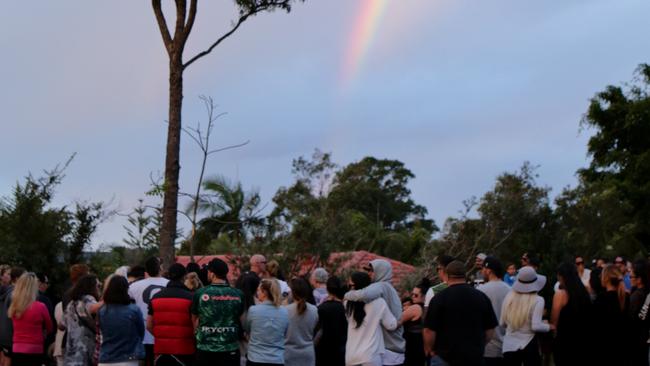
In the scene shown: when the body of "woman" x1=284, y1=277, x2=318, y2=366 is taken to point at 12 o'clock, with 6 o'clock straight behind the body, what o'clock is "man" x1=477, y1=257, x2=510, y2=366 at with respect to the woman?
The man is roughly at 3 o'clock from the woman.

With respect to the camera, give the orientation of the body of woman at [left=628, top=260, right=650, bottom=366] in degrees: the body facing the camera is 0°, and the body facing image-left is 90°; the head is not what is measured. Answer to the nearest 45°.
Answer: approximately 90°

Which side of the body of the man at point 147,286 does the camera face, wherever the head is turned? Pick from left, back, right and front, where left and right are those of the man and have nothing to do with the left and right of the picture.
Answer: back

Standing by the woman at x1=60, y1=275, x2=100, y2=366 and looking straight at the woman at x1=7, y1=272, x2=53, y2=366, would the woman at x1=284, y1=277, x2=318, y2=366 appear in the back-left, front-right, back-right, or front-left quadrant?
back-right

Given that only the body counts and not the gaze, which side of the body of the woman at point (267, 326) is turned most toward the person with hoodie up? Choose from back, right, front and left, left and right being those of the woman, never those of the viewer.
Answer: right

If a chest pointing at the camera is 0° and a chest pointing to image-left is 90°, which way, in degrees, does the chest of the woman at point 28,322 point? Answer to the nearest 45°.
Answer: approximately 225°

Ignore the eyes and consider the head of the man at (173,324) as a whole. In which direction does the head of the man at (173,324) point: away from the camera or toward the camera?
away from the camera

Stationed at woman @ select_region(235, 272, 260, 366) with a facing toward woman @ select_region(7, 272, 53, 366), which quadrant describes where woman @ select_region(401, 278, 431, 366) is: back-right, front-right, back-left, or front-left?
back-right

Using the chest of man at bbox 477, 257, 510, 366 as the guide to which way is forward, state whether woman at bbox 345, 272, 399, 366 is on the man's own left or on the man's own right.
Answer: on the man's own left
